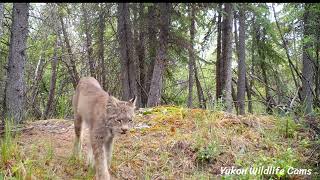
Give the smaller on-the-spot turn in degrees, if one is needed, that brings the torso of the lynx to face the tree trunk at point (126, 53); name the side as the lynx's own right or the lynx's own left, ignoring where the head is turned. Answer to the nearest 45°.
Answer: approximately 135° to the lynx's own left

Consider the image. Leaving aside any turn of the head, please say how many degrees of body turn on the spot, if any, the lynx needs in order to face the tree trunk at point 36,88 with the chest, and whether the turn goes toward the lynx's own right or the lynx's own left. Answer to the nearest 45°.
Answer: approximately 135° to the lynx's own left

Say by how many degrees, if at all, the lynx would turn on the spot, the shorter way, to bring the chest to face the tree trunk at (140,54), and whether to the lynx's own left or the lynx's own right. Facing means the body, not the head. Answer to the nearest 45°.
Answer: approximately 135° to the lynx's own left

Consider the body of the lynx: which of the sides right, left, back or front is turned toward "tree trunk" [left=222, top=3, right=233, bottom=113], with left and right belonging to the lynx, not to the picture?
left

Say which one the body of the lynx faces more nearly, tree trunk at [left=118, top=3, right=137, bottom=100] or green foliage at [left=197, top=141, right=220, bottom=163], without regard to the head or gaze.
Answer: the green foliage

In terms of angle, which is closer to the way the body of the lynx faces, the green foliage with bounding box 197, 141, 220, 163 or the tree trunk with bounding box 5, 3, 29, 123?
the green foliage

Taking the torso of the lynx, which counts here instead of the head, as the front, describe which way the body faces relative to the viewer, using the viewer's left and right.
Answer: facing the viewer and to the right of the viewer

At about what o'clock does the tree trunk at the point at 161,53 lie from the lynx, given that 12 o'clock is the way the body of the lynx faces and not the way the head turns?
The tree trunk is roughly at 8 o'clock from the lynx.

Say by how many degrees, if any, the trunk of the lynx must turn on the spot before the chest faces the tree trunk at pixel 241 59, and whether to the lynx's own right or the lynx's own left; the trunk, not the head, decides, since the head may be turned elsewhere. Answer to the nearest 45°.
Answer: approximately 90° to the lynx's own left
